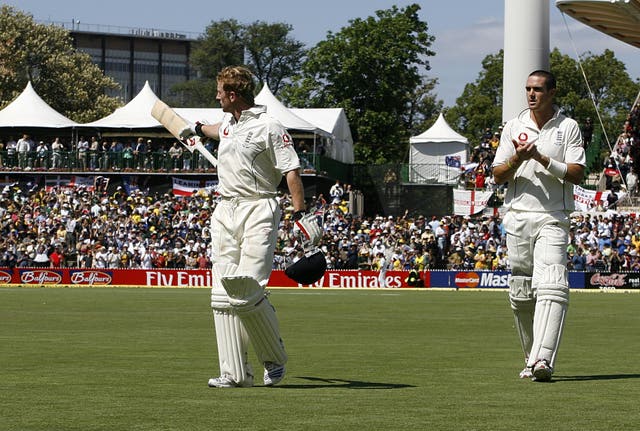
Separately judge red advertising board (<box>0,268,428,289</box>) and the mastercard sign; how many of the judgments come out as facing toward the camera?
2

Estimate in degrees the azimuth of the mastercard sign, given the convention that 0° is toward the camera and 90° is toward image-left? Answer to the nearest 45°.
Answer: approximately 0°

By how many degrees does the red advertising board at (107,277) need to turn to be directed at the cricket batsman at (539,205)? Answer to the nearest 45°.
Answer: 0° — it already faces them

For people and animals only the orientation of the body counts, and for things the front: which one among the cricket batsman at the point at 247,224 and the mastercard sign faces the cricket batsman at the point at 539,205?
the mastercard sign

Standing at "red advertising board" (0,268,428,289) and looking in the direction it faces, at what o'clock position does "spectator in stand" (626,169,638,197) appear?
The spectator in stand is roughly at 9 o'clock from the red advertising board.

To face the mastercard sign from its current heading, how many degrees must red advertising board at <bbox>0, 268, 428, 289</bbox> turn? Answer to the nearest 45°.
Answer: approximately 90° to its left

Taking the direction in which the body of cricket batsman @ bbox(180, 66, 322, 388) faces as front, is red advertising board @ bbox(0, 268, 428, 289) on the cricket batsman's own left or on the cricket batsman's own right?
on the cricket batsman's own right

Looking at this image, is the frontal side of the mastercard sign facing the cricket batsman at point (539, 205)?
yes

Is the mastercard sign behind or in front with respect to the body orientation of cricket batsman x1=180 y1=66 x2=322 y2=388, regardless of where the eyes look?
behind

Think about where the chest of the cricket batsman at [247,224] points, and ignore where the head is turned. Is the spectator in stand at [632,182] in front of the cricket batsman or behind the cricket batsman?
behind
